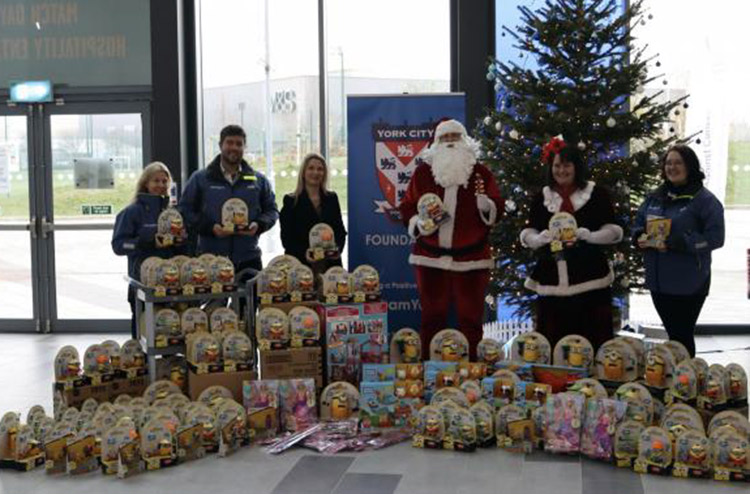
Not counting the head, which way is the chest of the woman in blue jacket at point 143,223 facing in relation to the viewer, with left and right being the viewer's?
facing the viewer and to the right of the viewer

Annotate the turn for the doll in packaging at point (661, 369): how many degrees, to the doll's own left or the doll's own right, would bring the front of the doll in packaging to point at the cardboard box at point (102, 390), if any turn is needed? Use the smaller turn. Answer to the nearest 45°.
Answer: approximately 45° to the doll's own right

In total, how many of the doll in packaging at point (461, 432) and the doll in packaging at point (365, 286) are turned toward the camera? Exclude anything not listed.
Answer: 2

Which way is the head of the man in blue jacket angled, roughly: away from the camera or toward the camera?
toward the camera

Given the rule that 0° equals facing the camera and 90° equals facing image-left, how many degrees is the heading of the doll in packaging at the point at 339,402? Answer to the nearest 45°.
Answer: approximately 0°

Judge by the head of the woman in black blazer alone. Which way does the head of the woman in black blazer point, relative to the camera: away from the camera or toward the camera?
toward the camera

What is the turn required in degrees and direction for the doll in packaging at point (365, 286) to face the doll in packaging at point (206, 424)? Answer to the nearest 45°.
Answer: approximately 45° to its right

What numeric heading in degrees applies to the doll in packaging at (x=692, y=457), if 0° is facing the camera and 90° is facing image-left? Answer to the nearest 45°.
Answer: approximately 0°

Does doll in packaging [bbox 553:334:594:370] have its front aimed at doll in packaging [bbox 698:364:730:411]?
no

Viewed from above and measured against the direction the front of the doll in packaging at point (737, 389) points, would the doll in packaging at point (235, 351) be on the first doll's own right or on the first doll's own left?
on the first doll's own right

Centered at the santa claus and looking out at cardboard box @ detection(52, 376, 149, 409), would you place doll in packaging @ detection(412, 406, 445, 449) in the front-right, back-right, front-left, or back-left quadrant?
front-left

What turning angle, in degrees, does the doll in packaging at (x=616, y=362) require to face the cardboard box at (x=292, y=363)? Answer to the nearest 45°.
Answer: approximately 90° to its right

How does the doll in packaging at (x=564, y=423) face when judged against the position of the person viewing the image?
facing the viewer

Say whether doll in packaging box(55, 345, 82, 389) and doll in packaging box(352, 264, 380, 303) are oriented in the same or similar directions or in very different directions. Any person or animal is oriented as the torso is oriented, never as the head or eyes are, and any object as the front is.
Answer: same or similar directions

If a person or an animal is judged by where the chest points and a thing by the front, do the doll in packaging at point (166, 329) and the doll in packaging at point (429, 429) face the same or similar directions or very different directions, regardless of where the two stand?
same or similar directions
